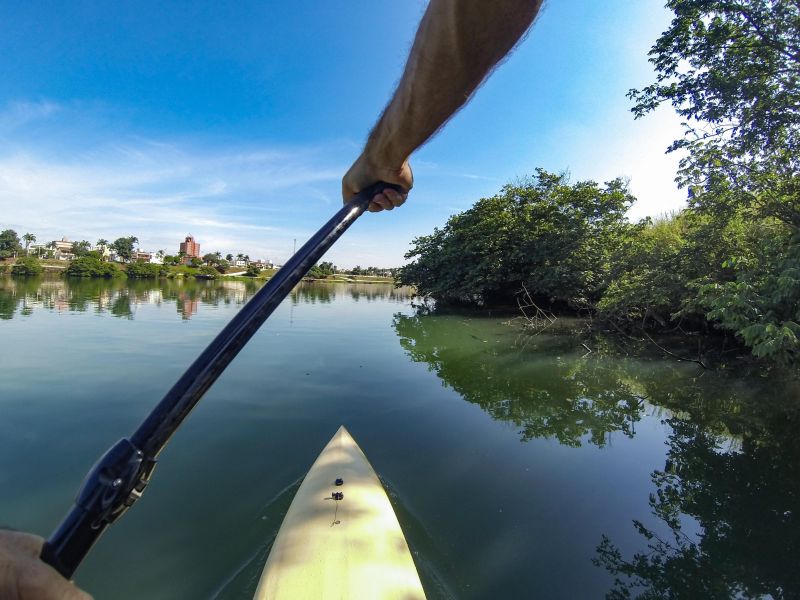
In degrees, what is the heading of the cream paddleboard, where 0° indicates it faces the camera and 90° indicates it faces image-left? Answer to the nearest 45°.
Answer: approximately 180°

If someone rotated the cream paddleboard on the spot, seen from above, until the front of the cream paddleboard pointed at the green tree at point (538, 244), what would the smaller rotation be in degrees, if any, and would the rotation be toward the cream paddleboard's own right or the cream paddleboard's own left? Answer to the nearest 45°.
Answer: approximately 45° to the cream paddleboard's own right
